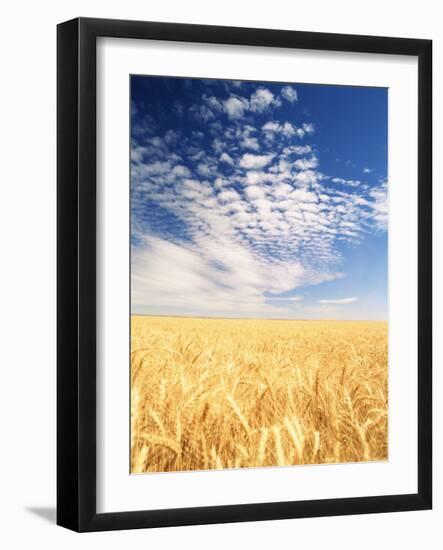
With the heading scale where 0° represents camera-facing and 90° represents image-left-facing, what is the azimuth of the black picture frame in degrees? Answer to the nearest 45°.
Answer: approximately 315°
